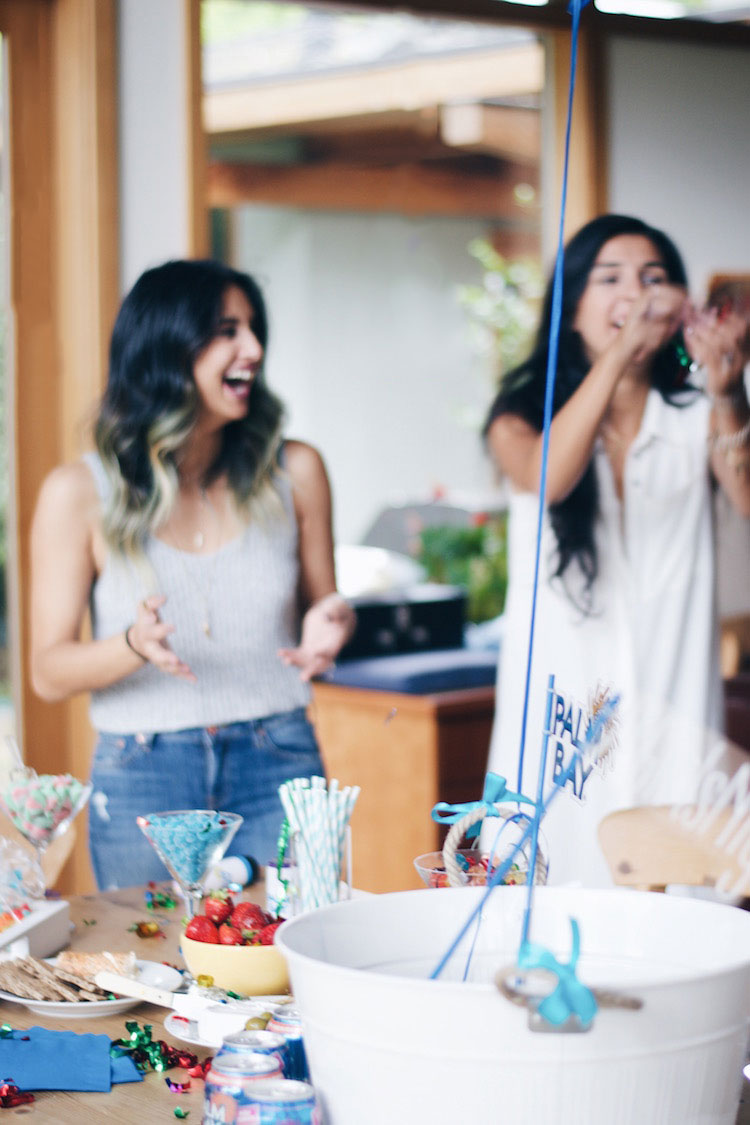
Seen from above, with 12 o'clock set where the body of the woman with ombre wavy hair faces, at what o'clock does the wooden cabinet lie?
The wooden cabinet is roughly at 7 o'clock from the woman with ombre wavy hair.

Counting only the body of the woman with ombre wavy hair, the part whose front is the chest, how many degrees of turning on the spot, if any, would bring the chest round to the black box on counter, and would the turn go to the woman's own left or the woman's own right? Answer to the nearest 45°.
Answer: approximately 180°

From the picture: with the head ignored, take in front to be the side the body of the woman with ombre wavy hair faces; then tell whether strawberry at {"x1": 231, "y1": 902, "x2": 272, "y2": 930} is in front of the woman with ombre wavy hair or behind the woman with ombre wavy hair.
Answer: in front

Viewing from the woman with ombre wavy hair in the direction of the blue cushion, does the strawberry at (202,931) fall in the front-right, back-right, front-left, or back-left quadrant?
back-right

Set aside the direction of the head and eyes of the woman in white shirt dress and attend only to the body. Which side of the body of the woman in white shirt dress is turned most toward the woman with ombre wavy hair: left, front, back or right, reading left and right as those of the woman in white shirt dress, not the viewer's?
right

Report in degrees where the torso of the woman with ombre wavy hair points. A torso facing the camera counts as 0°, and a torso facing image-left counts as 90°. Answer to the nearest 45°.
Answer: approximately 0°

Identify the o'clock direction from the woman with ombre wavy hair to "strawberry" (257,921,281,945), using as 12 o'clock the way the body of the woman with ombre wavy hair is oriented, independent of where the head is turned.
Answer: The strawberry is roughly at 12 o'clock from the woman with ombre wavy hair.

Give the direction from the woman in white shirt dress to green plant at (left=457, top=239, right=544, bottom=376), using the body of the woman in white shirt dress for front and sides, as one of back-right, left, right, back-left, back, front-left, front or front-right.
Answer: back

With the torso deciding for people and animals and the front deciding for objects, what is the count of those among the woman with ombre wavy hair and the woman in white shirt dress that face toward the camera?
2

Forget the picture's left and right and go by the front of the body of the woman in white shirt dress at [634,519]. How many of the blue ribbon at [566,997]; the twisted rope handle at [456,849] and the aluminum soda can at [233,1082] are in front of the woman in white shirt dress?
3

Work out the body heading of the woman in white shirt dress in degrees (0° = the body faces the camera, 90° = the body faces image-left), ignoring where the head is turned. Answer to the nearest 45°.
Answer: approximately 0°
